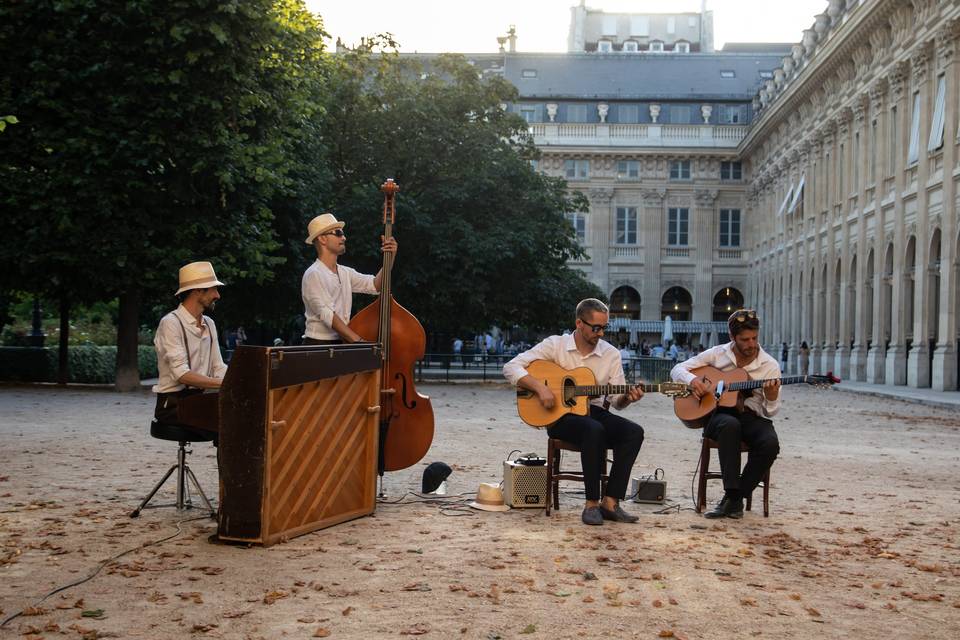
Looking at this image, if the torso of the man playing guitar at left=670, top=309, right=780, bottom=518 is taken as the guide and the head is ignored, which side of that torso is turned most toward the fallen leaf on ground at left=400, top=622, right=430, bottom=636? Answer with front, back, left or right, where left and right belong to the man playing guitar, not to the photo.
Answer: front

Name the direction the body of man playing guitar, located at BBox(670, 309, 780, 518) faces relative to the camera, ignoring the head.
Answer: toward the camera

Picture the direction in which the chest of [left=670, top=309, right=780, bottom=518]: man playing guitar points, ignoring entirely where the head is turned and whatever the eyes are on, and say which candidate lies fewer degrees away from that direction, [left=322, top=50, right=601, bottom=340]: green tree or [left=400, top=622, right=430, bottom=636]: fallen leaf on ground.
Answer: the fallen leaf on ground

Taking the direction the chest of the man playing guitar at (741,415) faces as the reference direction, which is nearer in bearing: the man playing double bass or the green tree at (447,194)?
the man playing double bass

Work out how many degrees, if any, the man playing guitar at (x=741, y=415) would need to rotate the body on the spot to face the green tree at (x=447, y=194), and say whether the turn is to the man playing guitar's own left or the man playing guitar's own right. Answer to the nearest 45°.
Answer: approximately 180°

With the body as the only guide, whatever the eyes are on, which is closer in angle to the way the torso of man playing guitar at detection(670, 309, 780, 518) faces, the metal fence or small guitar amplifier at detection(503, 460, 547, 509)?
the small guitar amplifier

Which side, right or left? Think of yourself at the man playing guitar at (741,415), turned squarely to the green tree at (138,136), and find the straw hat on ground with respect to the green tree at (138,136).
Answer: left

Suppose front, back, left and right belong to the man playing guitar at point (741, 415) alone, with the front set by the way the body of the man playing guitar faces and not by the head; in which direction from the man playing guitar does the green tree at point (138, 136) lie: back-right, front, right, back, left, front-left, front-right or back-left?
back-right

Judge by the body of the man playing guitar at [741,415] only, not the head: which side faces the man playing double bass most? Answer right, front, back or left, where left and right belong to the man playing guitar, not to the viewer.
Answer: right

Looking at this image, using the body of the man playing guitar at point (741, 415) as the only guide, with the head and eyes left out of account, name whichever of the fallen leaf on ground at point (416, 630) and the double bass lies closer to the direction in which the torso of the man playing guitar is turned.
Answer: the fallen leaf on ground

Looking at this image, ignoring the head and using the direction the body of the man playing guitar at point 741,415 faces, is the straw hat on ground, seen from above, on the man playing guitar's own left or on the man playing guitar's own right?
on the man playing guitar's own right

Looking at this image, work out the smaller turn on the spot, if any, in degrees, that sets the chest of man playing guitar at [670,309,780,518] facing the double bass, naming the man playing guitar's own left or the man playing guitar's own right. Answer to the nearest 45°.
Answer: approximately 90° to the man playing guitar's own right

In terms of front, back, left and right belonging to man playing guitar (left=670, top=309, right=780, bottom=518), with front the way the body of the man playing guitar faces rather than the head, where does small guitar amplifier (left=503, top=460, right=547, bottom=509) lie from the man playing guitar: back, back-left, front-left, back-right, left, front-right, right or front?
right

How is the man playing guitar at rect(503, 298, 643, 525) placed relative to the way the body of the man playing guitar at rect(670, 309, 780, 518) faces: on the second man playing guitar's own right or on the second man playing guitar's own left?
on the second man playing guitar's own right

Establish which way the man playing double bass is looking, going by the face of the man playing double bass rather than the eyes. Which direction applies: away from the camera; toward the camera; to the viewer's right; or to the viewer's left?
to the viewer's right
